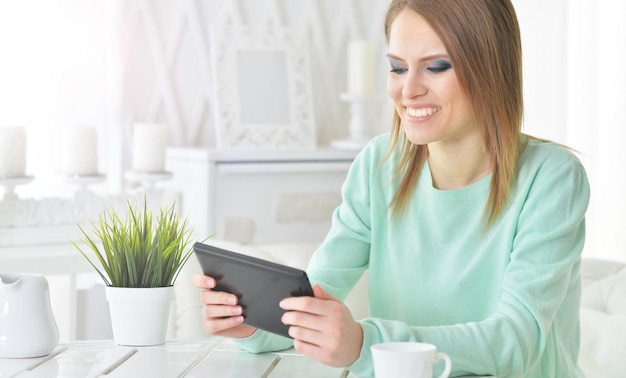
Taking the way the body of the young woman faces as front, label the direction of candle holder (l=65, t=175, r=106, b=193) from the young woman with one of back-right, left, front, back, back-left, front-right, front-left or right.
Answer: right

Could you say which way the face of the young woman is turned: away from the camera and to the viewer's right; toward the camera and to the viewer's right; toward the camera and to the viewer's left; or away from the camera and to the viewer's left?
toward the camera and to the viewer's left

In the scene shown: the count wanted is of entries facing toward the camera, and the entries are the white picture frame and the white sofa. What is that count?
2

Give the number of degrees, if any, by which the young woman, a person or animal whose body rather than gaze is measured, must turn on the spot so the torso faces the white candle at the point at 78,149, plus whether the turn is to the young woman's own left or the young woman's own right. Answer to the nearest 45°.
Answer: approximately 90° to the young woman's own right

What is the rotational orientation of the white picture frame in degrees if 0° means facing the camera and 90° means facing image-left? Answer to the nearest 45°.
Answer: approximately 0°

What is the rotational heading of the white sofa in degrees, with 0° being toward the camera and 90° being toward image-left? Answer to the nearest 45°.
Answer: approximately 0°

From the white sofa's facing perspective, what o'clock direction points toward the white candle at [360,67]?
The white candle is roughly at 5 o'clock from the white sofa.

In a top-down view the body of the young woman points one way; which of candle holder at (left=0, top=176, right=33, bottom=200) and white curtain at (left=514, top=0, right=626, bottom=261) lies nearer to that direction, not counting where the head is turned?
the candle holder

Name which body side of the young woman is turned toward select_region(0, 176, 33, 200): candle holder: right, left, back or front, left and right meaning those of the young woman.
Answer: right

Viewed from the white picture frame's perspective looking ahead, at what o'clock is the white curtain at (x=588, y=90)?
The white curtain is roughly at 9 o'clock from the white picture frame.

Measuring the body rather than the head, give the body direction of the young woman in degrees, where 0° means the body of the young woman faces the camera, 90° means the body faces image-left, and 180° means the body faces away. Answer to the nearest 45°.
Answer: approximately 45°

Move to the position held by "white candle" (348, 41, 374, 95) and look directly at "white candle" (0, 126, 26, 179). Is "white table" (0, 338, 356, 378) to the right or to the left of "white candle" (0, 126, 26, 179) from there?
left

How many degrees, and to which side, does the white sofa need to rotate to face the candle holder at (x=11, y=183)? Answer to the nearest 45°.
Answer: approximately 90° to its right

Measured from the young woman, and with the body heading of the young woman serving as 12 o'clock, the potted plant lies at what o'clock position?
The potted plant is roughly at 1 o'clock from the young woman.
